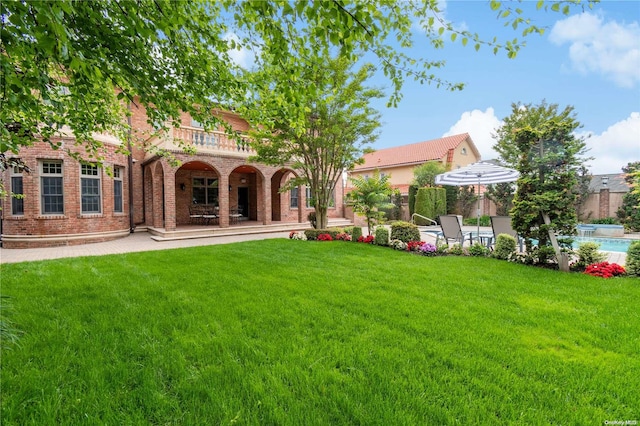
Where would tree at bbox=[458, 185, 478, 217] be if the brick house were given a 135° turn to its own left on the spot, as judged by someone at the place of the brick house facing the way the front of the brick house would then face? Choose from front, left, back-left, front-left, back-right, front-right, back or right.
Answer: right

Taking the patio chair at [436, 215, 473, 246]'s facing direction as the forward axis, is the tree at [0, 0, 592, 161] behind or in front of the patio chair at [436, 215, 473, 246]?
behind

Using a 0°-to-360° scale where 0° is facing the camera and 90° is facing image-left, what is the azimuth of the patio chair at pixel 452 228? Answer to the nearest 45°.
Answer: approximately 225°

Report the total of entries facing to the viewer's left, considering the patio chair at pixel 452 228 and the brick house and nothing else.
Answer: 0

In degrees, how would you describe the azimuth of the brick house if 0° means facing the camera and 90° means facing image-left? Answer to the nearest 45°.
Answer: approximately 315°

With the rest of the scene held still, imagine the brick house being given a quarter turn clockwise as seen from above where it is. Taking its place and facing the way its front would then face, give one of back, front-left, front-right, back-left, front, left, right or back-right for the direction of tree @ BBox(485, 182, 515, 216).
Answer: back-left

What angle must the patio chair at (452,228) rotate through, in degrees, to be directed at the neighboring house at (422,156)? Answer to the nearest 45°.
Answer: approximately 45° to its left

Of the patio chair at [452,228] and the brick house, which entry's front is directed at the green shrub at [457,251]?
the brick house

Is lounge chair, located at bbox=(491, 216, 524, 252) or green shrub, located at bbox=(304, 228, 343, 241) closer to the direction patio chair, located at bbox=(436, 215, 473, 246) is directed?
the lounge chair

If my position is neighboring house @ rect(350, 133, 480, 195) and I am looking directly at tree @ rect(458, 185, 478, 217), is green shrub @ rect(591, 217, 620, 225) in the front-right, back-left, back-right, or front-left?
front-left

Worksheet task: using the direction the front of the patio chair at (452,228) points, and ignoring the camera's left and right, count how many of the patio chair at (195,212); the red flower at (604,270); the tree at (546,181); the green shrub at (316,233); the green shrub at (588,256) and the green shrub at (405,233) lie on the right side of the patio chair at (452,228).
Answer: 3

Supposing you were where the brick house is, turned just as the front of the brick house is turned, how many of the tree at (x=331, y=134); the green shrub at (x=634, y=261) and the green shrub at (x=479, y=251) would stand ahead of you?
3

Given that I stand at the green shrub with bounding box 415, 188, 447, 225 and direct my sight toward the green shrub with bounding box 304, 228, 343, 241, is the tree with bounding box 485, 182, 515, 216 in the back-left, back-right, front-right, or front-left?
back-left
